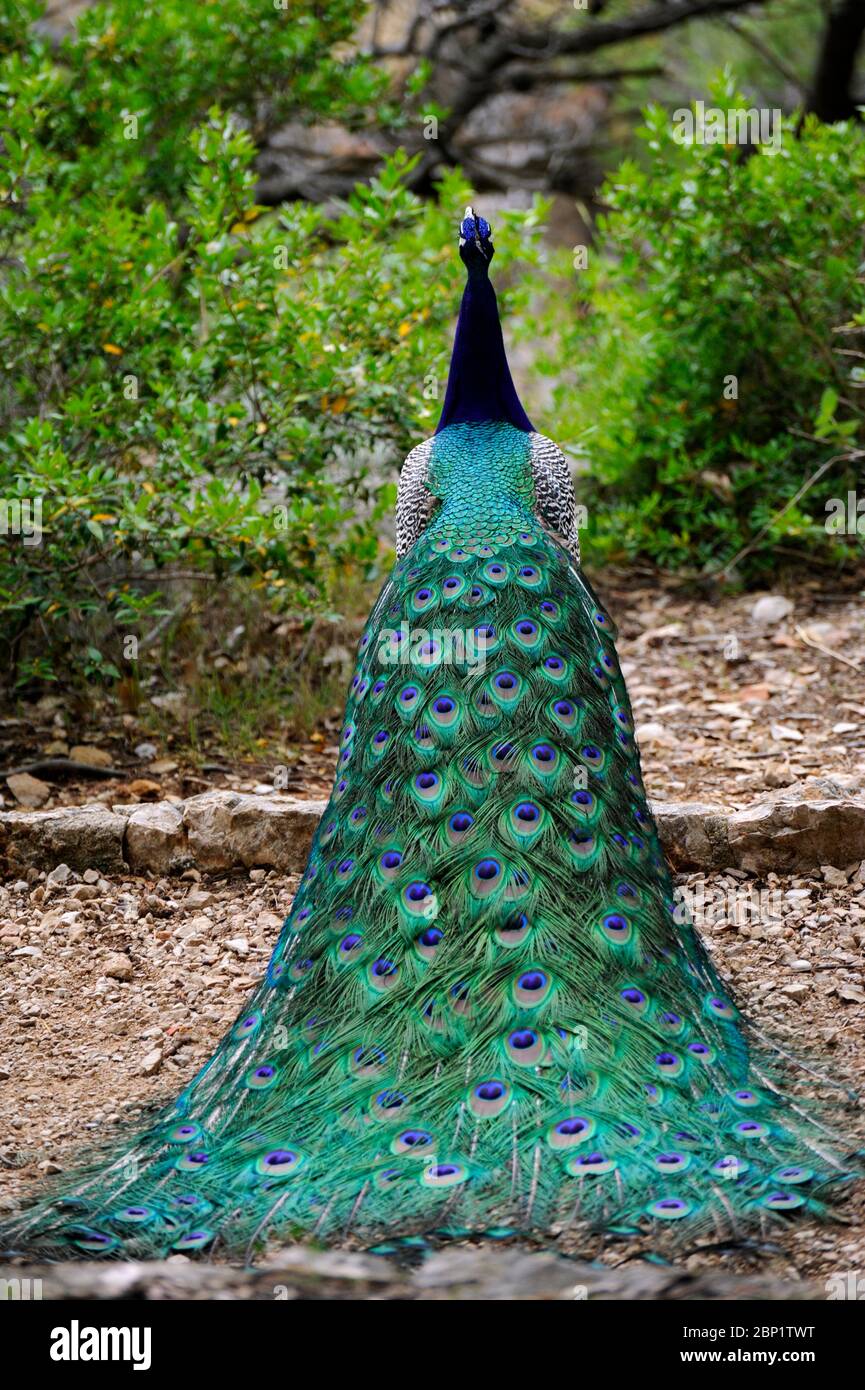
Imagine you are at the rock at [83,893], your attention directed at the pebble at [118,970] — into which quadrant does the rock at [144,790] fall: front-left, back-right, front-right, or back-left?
back-left

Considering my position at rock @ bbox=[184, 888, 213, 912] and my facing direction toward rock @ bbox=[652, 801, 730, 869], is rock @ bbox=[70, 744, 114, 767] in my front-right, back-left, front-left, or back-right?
back-left

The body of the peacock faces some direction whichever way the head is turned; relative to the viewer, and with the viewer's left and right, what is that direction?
facing away from the viewer
